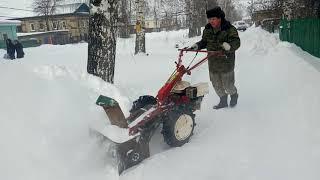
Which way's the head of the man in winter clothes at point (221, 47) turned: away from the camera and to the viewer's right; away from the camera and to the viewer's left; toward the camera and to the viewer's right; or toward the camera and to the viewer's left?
toward the camera and to the viewer's left

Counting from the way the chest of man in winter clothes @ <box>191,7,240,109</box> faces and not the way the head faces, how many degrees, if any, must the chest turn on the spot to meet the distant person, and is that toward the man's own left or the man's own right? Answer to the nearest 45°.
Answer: approximately 90° to the man's own right

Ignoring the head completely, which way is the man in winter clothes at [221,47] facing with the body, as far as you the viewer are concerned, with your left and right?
facing the viewer and to the left of the viewer

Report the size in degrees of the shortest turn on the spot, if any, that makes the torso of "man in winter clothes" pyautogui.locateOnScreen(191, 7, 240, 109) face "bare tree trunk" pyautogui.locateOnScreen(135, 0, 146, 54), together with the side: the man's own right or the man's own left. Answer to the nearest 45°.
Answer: approximately 135° to the man's own right

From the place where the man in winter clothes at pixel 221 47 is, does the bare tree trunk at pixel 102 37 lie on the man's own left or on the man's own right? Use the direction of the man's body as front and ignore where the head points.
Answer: on the man's own right

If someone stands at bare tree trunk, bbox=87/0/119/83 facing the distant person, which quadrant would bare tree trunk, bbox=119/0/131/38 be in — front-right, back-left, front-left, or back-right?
front-right

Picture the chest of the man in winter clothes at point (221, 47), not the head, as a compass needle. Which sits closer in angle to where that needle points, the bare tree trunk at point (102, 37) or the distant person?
the bare tree trunk

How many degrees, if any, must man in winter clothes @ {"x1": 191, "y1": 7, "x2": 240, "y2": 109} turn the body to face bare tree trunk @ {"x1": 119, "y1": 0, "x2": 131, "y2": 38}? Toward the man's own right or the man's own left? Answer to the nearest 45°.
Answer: approximately 135° to the man's own right

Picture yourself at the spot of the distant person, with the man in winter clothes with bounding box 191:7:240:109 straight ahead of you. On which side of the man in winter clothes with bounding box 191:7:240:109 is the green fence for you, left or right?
left
